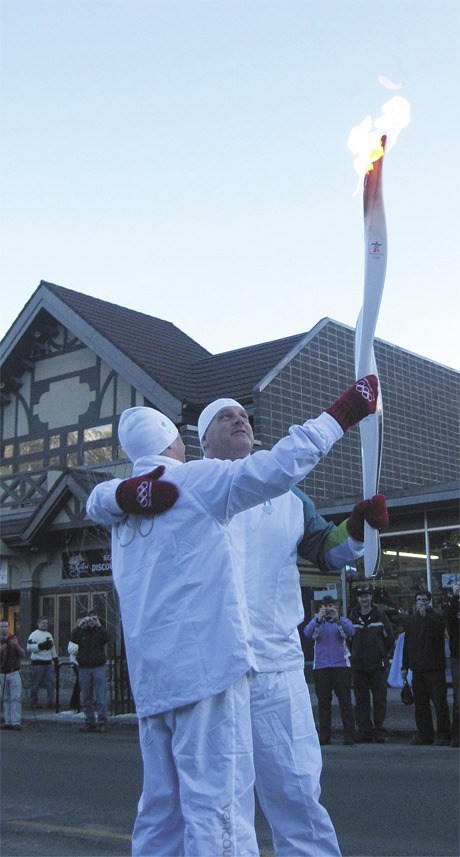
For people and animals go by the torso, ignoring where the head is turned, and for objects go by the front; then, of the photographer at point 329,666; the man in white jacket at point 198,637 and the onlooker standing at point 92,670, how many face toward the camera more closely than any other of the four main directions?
2

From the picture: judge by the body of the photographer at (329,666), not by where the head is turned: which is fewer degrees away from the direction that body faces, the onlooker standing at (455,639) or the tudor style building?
the onlooker standing

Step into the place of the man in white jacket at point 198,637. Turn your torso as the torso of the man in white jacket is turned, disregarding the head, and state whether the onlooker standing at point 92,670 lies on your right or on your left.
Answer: on your left

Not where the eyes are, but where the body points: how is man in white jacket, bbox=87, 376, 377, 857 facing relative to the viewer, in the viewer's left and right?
facing away from the viewer and to the right of the viewer

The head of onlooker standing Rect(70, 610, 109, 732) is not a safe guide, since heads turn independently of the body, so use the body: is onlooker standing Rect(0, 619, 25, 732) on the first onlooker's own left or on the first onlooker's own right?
on the first onlooker's own right

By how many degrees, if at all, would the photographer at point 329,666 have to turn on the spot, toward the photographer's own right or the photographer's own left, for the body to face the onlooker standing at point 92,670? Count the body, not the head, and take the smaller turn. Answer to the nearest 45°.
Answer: approximately 135° to the photographer's own right

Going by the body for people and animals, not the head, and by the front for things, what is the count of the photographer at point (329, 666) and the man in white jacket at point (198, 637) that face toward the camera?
1

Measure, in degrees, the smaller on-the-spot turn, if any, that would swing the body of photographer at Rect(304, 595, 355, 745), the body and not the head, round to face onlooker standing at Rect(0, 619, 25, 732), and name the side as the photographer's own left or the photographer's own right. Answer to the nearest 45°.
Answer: approximately 135° to the photographer's own right

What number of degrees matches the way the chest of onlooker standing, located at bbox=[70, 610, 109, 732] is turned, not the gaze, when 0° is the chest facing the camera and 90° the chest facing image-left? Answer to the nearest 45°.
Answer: approximately 0°

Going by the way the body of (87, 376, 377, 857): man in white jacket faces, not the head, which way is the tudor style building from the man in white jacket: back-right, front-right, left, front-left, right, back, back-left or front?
front-left
